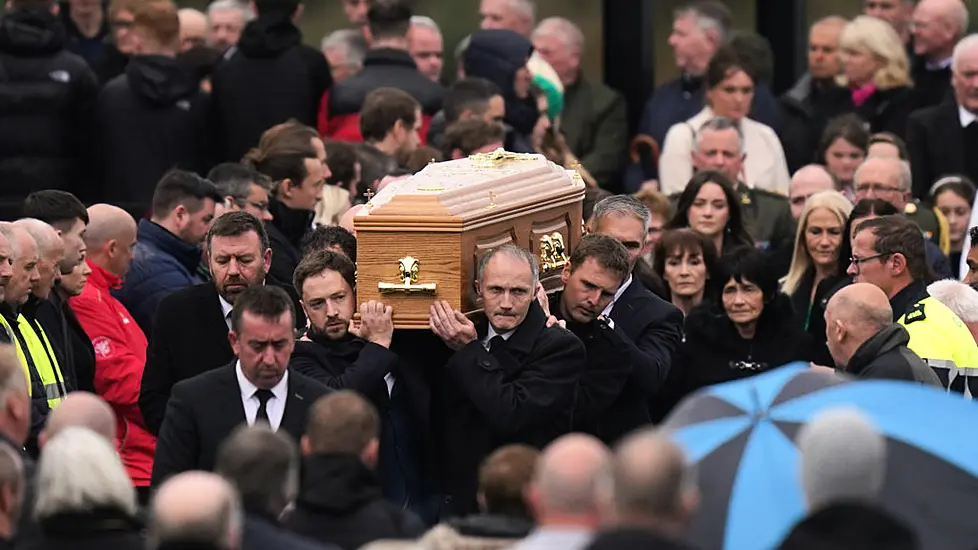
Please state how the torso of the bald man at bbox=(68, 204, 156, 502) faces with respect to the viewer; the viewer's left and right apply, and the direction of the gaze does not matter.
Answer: facing to the right of the viewer

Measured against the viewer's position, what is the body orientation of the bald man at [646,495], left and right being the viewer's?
facing away from the viewer

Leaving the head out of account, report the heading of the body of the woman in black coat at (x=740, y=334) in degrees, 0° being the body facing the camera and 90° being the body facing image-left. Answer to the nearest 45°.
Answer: approximately 0°

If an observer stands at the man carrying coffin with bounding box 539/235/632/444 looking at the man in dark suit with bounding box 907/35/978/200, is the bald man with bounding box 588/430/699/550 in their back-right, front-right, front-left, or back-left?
back-right

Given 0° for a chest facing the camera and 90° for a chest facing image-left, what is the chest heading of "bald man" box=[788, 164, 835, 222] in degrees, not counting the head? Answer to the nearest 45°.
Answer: approximately 45°

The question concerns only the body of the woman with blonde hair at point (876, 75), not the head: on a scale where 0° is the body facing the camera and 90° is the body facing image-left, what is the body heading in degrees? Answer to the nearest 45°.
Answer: approximately 45°

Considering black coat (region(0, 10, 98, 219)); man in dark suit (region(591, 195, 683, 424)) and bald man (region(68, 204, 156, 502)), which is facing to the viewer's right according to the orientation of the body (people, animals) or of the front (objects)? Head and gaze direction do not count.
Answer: the bald man
